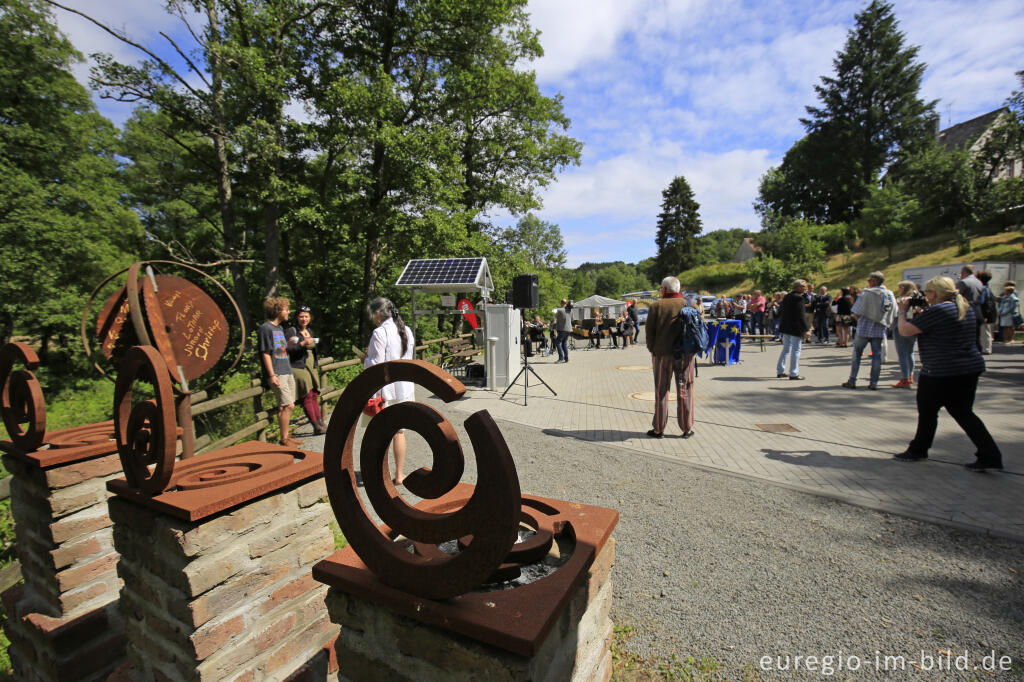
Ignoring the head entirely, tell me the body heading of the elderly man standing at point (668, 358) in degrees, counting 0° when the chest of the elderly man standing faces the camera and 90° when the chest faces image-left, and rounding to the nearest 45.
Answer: approximately 180°

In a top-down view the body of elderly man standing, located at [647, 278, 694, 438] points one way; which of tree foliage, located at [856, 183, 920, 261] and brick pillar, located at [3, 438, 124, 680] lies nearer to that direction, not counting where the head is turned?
the tree foliage

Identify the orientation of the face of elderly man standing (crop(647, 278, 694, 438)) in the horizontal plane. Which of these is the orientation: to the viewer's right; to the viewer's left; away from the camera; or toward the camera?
away from the camera

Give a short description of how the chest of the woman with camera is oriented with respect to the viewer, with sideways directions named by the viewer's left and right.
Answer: facing away from the viewer and to the left of the viewer

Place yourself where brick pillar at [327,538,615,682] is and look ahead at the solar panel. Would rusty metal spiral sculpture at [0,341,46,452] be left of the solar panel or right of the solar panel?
left

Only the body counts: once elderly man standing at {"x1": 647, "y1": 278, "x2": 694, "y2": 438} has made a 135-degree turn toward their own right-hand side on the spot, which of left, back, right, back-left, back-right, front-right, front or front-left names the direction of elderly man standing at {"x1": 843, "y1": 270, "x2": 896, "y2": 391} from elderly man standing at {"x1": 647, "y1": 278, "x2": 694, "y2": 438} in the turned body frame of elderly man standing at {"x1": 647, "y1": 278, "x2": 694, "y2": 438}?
left

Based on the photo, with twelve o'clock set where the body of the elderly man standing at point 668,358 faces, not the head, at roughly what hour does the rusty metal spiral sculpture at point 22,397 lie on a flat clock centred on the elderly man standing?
The rusty metal spiral sculpture is roughly at 7 o'clock from the elderly man standing.

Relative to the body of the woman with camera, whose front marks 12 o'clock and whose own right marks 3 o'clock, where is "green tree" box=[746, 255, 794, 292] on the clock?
The green tree is roughly at 1 o'clock from the woman with camera.

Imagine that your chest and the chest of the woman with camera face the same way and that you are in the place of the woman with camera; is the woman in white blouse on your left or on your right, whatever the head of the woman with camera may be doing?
on your left

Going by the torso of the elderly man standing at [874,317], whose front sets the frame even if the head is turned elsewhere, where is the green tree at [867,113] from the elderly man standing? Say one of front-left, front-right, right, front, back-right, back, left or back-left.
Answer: front-right

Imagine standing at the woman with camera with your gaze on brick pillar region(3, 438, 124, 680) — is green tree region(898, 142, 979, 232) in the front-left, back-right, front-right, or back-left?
back-right

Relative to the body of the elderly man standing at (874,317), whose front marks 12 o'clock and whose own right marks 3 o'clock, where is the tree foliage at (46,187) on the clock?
The tree foliage is roughly at 10 o'clock from the elderly man standing.

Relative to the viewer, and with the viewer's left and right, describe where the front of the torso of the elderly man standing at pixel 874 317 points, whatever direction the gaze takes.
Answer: facing away from the viewer and to the left of the viewer

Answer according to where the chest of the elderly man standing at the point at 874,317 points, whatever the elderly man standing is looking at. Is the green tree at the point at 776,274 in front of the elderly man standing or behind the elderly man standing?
in front

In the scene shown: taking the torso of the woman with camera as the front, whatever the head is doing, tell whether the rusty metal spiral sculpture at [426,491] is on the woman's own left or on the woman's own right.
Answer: on the woman's own left
